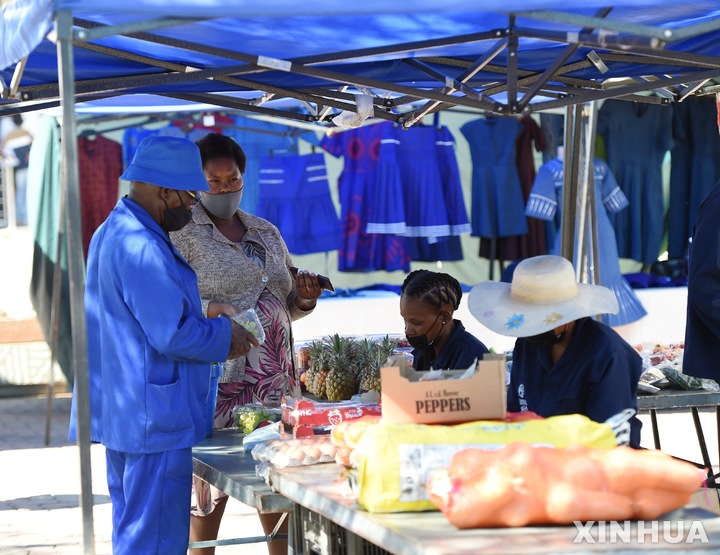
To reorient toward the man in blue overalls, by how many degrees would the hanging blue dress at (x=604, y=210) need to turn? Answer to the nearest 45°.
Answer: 0° — it already faces them

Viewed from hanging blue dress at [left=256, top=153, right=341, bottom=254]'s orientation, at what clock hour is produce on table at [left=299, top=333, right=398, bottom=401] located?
The produce on table is roughly at 12 o'clock from the hanging blue dress.

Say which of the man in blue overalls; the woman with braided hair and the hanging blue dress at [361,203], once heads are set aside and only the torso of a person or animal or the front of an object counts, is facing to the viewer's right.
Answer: the man in blue overalls

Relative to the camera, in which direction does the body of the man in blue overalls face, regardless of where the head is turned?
to the viewer's right

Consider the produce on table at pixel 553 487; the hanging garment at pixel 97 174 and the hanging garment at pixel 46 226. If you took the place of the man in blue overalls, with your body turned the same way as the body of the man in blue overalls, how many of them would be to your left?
2

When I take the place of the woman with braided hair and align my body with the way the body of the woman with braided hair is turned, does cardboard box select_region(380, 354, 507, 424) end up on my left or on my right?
on my left

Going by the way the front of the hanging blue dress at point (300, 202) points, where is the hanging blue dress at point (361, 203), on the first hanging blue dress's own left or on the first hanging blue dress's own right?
on the first hanging blue dress's own left

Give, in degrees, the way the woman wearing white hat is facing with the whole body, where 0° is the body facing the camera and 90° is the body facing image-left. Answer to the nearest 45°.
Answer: approximately 45°
